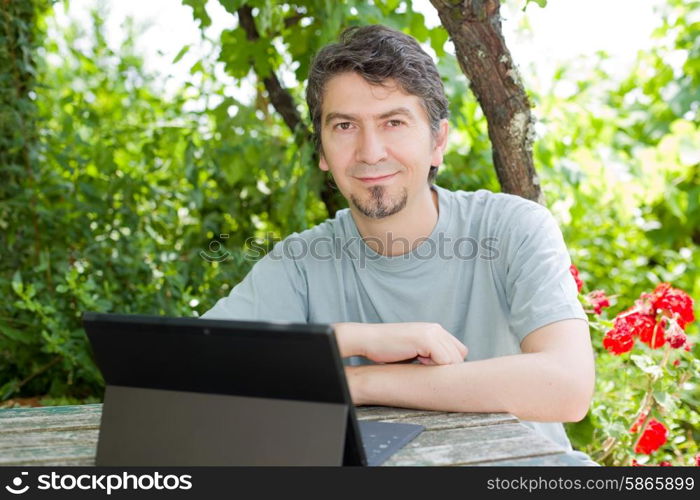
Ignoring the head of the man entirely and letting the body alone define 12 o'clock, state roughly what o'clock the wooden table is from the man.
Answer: The wooden table is roughly at 12 o'clock from the man.

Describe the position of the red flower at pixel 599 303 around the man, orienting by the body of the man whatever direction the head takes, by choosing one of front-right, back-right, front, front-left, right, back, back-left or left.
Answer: back-left

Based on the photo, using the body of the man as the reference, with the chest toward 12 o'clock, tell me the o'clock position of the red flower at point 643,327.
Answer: The red flower is roughly at 8 o'clock from the man.

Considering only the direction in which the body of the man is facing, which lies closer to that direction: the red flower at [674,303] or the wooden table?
the wooden table

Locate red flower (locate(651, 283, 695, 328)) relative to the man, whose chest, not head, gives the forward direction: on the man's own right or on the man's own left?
on the man's own left

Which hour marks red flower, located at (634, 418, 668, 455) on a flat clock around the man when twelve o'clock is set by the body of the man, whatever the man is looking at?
The red flower is roughly at 8 o'clock from the man.

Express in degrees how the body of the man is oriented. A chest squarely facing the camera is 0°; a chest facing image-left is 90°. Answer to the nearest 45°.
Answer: approximately 0°
